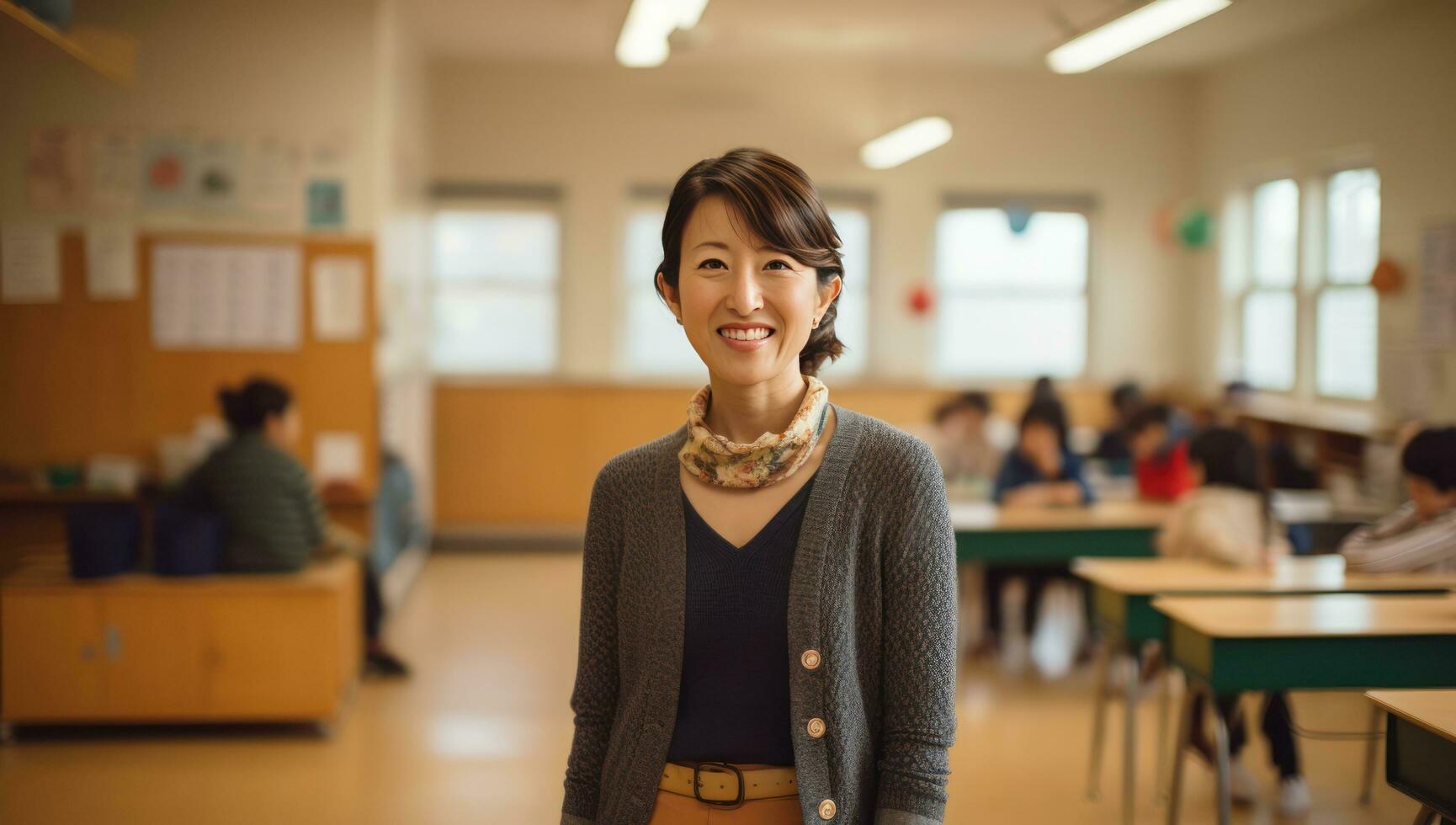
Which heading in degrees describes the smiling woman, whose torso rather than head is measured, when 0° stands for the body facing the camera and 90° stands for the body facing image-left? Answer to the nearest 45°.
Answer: approximately 0°

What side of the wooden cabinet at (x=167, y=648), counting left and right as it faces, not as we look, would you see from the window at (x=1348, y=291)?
left

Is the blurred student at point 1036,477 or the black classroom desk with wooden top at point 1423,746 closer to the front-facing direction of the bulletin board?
the black classroom desk with wooden top

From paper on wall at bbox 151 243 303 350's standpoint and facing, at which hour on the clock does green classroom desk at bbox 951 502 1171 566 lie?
The green classroom desk is roughly at 10 o'clock from the paper on wall.
